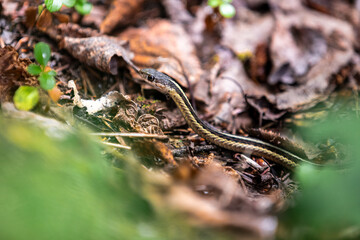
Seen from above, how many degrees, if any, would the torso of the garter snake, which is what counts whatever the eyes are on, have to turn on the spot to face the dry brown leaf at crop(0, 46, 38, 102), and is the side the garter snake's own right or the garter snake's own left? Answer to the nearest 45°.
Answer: approximately 45° to the garter snake's own left

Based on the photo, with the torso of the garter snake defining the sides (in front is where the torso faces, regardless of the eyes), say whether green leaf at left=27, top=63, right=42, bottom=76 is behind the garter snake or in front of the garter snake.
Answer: in front

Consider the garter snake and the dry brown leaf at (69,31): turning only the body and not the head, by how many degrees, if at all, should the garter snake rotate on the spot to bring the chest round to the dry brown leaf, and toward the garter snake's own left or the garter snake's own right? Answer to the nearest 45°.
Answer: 0° — it already faces it

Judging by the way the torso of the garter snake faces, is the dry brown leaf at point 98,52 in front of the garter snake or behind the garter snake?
in front

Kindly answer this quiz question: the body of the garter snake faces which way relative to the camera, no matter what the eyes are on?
to the viewer's left

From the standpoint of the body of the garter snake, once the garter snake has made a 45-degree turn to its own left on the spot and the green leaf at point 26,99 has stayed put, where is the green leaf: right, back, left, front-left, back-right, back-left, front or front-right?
front
